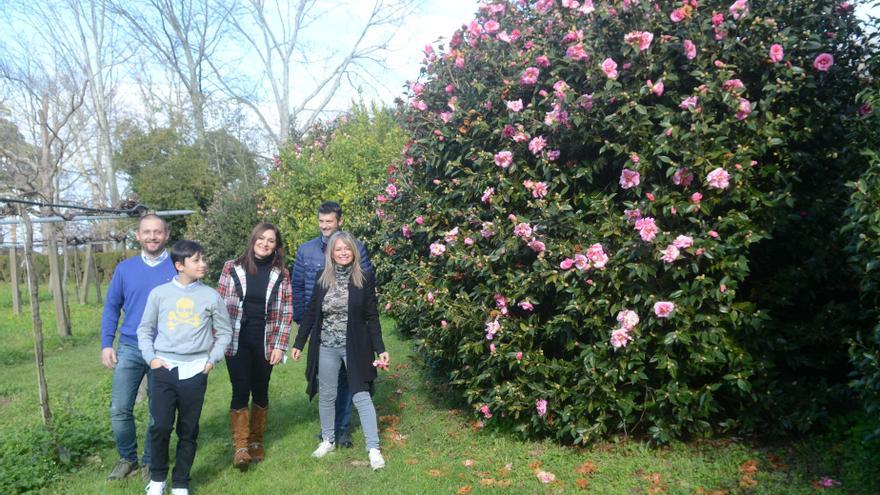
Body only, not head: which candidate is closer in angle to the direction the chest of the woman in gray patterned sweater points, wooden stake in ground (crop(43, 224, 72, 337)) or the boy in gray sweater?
the boy in gray sweater

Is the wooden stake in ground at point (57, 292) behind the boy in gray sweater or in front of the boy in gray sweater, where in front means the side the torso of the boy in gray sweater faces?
behind

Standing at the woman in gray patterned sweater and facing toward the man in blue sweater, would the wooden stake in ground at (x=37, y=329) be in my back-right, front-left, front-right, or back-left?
front-right

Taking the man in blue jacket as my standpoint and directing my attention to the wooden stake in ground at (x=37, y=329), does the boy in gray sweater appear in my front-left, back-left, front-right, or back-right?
front-left

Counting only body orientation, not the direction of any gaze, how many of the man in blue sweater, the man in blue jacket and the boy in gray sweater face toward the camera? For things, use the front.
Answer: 3

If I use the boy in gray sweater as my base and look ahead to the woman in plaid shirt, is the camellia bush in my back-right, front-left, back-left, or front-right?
front-right

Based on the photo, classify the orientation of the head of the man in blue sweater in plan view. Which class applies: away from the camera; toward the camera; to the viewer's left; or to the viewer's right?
toward the camera

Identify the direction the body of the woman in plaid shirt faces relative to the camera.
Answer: toward the camera

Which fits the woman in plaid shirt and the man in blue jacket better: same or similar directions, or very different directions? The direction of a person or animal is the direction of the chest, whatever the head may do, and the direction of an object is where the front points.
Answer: same or similar directions

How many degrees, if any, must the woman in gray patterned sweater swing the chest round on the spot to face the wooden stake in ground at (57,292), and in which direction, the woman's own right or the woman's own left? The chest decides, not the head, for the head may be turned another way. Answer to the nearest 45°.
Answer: approximately 135° to the woman's own right

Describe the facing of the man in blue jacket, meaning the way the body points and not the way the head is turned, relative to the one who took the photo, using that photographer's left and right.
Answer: facing the viewer

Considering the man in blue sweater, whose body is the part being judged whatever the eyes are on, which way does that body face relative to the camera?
toward the camera

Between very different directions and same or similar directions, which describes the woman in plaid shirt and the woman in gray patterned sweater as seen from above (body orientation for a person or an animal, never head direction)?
same or similar directions

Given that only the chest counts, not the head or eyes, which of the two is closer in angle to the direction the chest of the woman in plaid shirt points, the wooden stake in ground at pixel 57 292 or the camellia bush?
the camellia bush

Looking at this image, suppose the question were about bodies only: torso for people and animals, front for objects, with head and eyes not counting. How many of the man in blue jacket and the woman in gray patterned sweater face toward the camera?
2

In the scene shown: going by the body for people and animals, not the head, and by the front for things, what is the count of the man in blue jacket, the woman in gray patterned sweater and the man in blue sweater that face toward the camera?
3
